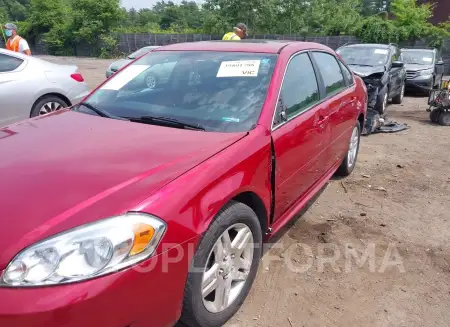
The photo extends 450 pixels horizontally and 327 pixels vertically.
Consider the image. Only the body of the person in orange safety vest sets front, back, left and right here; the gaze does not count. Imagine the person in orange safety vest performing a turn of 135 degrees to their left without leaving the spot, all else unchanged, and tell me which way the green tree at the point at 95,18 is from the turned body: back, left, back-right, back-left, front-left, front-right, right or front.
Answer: left

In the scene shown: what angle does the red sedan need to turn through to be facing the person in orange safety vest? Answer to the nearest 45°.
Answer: approximately 90° to its right

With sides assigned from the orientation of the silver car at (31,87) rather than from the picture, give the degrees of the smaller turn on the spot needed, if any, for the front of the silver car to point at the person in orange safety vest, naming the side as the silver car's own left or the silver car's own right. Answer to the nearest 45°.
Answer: approximately 90° to the silver car's own right

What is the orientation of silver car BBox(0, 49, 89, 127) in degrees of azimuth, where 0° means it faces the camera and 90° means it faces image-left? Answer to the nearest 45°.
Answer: approximately 90°

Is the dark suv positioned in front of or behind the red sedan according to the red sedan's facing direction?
behind

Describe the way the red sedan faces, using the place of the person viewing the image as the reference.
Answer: facing the viewer and to the left of the viewer

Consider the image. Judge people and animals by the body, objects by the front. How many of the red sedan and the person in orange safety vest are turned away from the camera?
0

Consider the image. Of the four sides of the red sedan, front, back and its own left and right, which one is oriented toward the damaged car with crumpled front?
back

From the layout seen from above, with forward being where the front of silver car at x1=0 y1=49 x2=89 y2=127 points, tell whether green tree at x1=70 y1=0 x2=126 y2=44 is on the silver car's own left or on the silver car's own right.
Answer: on the silver car's own right

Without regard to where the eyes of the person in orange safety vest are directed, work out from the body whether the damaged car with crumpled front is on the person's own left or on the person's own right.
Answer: on the person's own left

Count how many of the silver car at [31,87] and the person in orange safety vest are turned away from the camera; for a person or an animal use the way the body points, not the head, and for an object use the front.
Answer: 0
